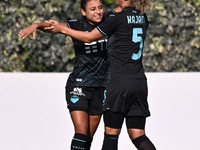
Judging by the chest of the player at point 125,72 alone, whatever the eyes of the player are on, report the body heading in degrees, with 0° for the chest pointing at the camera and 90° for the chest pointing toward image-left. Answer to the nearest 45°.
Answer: approximately 135°

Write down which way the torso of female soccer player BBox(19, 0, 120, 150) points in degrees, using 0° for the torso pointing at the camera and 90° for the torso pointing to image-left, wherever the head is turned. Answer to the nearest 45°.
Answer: approximately 315°

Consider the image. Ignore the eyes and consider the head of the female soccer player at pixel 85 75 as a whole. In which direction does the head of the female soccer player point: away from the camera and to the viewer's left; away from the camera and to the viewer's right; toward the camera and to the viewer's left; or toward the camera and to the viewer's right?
toward the camera and to the viewer's right

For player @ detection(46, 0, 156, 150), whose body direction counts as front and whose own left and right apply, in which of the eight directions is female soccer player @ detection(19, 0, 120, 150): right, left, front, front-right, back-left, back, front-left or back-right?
front

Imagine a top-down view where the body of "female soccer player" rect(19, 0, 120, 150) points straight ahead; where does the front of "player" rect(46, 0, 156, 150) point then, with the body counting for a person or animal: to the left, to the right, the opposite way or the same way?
the opposite way

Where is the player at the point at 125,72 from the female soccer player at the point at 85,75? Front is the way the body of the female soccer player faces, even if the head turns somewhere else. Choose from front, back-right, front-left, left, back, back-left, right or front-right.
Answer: front
